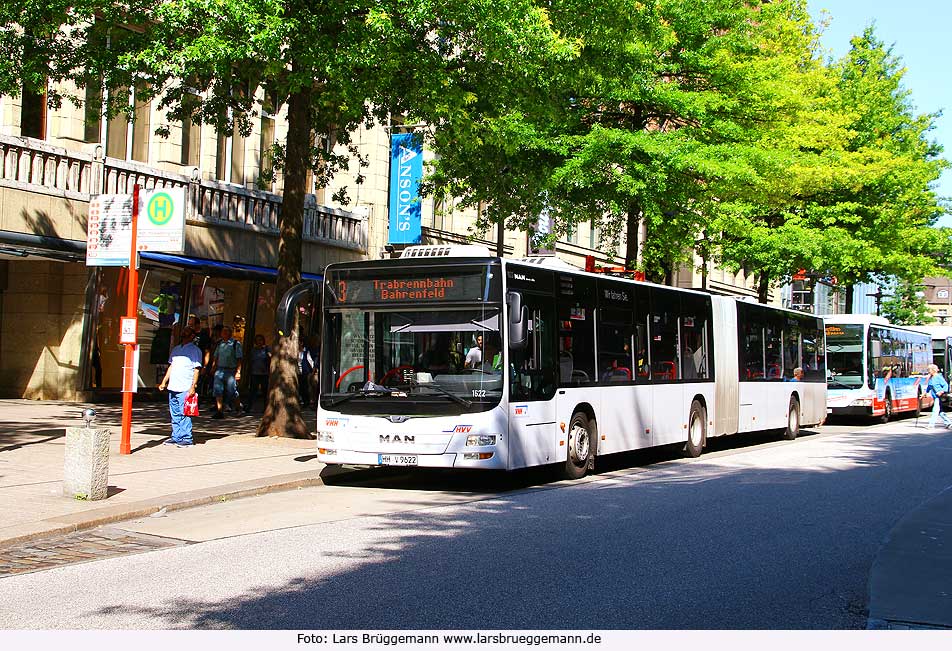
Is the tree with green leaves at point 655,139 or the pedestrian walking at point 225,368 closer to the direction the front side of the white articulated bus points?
the pedestrian walking

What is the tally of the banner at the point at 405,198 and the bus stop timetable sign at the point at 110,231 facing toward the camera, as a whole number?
2

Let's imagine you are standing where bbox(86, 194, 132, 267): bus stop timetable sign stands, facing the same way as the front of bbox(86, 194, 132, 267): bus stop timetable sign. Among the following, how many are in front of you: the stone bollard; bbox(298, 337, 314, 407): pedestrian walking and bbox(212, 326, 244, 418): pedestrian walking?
1

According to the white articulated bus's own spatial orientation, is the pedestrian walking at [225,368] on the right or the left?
on its right

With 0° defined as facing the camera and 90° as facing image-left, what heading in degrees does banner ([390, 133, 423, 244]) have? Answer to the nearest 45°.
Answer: approximately 0°

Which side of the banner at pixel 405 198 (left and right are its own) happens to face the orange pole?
front

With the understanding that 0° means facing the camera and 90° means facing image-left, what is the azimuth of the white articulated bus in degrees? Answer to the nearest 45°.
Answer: approximately 45°

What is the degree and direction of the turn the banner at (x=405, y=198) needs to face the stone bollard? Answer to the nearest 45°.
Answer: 0° — it already faces it

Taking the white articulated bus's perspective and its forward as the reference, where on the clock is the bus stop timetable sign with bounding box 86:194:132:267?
The bus stop timetable sign is roughly at 2 o'clock from the white articulated bus.

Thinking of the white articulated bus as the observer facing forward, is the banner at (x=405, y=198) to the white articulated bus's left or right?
on its right

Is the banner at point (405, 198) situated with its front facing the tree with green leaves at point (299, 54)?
yes

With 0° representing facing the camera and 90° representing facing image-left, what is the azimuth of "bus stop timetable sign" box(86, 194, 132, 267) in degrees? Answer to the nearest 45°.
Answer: approximately 0°
